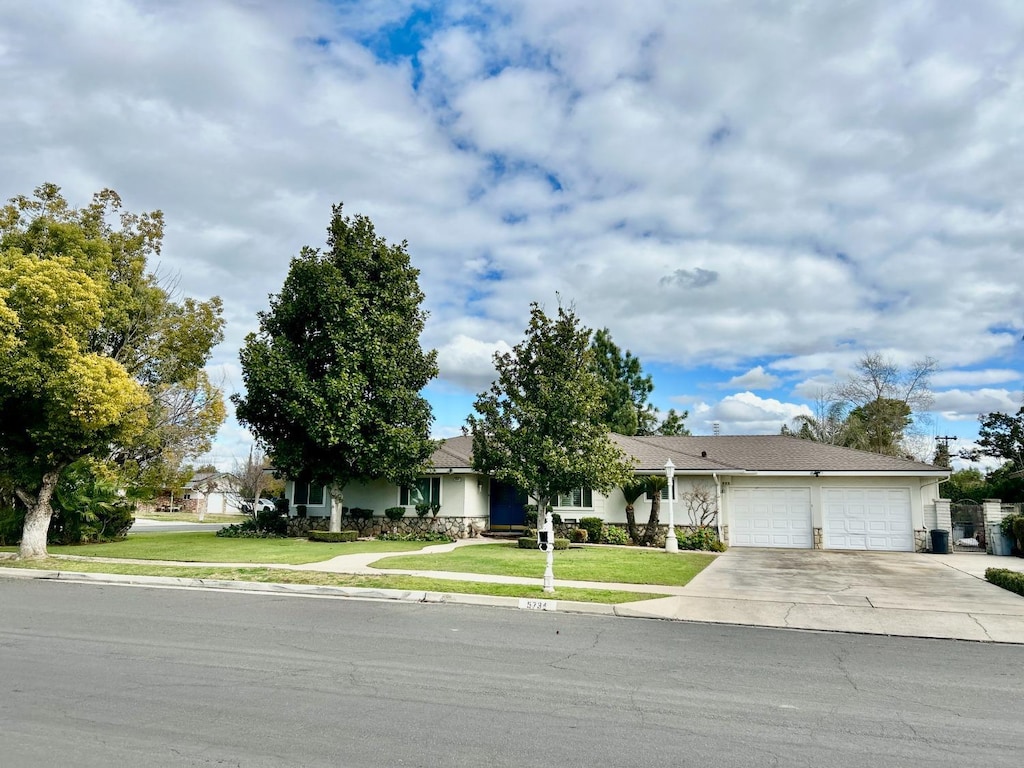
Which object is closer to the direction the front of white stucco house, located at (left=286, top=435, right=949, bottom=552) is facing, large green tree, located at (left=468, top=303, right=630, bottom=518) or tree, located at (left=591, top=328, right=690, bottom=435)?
the large green tree

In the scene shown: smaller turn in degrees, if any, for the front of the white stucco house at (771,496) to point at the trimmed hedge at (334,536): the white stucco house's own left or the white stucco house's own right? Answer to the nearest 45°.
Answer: approximately 90° to the white stucco house's own right

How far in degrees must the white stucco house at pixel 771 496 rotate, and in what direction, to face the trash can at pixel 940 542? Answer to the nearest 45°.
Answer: approximately 90° to its left

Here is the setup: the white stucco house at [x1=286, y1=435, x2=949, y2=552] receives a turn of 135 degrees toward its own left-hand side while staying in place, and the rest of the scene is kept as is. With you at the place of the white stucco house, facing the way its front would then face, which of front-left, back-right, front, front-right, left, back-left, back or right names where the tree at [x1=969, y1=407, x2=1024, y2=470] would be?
front

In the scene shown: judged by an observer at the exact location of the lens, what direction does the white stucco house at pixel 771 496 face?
facing the viewer

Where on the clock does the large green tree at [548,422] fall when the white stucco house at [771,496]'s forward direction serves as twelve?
The large green tree is roughly at 2 o'clock from the white stucco house.

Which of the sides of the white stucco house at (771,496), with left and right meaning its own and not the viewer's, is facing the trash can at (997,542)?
left

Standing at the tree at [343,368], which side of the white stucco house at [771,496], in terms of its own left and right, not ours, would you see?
right

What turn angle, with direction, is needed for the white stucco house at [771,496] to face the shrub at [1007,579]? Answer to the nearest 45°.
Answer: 0° — it already faces it

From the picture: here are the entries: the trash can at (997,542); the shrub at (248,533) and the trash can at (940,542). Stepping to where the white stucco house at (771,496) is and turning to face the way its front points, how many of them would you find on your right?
1
